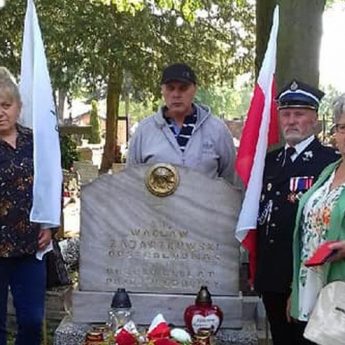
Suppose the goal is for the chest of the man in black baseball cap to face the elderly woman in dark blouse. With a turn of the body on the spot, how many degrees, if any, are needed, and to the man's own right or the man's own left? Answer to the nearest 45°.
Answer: approximately 45° to the man's own right

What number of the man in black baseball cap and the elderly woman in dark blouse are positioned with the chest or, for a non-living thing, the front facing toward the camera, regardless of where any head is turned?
2

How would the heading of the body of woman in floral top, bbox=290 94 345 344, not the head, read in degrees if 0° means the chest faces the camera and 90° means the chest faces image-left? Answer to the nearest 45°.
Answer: approximately 45°

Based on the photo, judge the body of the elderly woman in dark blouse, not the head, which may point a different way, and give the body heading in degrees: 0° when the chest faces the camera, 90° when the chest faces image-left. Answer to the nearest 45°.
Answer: approximately 0°

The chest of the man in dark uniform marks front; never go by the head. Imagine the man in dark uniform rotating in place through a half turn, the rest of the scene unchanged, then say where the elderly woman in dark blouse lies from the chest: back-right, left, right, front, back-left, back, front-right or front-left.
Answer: back-left

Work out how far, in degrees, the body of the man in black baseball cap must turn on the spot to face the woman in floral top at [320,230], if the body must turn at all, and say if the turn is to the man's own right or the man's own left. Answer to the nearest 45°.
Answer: approximately 45° to the man's own left

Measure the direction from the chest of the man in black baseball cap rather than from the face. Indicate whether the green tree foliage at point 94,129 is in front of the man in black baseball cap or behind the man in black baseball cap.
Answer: behind

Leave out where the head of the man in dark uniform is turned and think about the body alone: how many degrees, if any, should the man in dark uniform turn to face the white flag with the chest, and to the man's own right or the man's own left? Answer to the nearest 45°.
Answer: approximately 45° to the man's own right

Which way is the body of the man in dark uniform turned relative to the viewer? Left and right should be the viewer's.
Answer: facing the viewer and to the left of the viewer

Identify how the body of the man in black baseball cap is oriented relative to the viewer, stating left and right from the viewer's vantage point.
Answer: facing the viewer

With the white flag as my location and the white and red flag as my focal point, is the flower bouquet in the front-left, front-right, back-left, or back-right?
front-right
